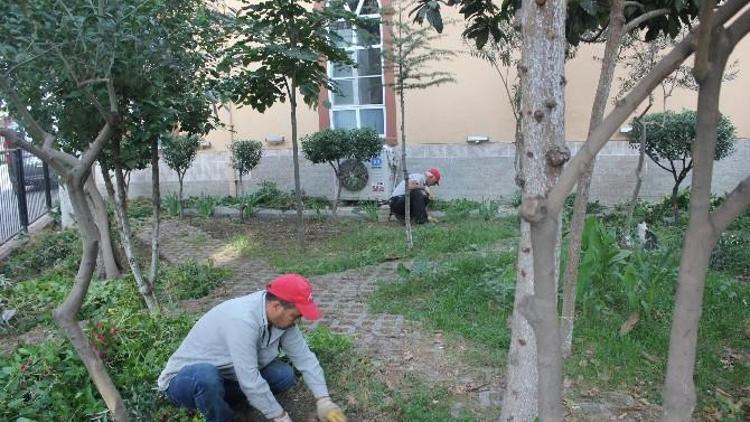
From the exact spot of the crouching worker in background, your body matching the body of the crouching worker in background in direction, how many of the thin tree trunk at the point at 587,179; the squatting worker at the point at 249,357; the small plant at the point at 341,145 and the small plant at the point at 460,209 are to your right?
2

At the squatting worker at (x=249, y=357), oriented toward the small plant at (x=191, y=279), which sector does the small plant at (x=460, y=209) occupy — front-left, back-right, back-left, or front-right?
front-right

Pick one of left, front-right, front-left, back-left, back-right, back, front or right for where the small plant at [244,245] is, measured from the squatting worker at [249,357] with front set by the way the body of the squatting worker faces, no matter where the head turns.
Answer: back-left

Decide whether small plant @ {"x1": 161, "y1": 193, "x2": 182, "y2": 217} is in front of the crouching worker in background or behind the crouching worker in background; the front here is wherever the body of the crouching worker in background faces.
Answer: behind

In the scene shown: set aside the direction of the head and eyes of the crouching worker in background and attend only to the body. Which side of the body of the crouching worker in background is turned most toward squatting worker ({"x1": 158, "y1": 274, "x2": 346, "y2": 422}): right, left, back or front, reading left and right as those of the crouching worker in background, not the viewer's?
right

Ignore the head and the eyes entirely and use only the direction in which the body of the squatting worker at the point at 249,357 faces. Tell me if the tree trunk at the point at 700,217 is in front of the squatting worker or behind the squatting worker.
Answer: in front

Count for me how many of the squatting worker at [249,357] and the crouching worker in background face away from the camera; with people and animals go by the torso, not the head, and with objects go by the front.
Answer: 0

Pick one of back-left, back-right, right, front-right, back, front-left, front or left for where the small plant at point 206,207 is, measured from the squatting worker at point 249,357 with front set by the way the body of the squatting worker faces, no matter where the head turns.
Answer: back-left

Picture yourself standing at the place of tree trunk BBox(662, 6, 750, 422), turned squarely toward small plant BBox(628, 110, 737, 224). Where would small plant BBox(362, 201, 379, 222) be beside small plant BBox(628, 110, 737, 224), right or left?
left

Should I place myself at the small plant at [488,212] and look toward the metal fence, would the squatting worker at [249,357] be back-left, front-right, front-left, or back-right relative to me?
front-left

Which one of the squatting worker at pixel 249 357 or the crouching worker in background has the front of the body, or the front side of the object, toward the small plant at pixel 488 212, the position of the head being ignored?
the crouching worker in background

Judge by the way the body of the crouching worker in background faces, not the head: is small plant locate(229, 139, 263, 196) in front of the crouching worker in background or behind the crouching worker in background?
behind

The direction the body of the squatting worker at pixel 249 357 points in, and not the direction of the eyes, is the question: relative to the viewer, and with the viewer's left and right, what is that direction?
facing the viewer and to the right of the viewer

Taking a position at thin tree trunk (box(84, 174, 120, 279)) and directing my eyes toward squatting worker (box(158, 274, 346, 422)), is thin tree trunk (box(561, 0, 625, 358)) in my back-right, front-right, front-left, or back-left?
front-left

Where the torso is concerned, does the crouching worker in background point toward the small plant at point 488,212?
yes

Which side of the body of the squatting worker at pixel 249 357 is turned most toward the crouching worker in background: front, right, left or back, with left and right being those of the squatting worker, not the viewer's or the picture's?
left

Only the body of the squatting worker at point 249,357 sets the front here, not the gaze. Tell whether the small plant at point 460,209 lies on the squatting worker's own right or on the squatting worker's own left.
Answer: on the squatting worker's own left

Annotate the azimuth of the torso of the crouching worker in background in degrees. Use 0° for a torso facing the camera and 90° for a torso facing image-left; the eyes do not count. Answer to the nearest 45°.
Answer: approximately 270°
